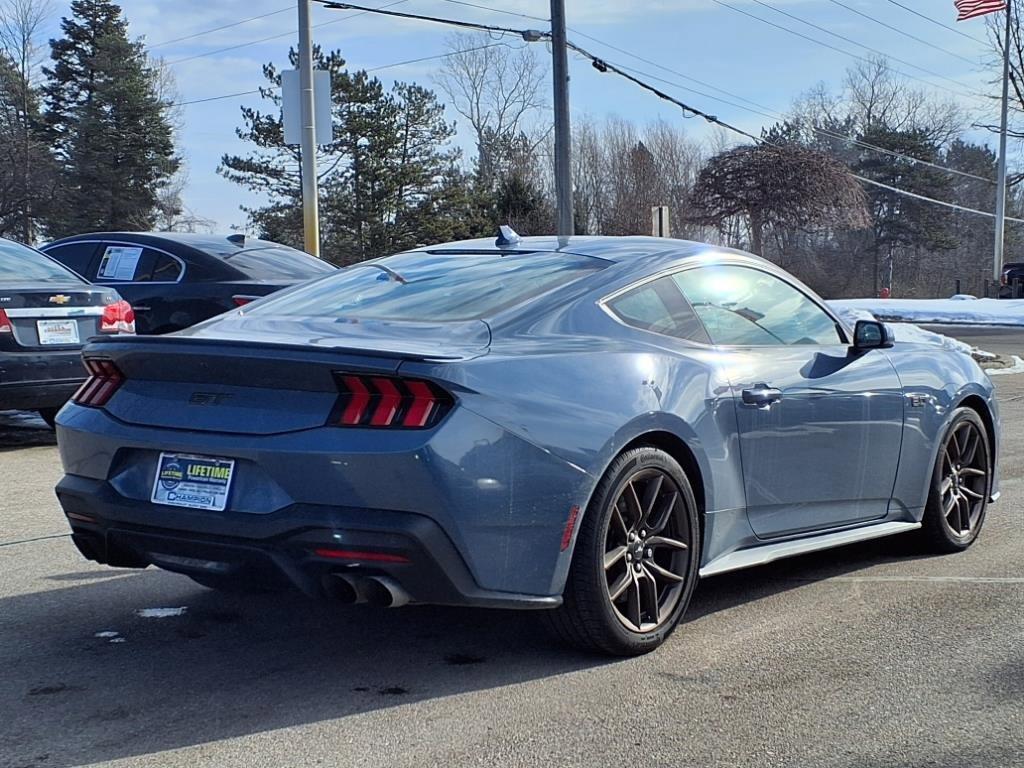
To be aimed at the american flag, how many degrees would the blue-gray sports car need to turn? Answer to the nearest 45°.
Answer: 0° — it already faces it

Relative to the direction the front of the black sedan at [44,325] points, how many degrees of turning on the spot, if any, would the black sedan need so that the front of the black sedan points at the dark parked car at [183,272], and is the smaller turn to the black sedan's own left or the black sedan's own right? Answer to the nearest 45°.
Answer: approximately 90° to the black sedan's own right

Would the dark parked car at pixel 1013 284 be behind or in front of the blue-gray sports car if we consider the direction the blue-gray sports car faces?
in front

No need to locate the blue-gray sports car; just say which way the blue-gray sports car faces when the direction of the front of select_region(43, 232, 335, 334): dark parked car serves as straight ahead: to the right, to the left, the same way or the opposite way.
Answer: to the right

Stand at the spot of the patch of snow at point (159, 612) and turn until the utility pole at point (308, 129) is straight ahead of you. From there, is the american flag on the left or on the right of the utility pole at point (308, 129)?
right

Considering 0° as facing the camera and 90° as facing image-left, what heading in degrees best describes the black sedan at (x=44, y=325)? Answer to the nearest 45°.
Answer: approximately 135°

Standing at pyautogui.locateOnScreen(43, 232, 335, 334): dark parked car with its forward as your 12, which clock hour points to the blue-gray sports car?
The blue-gray sports car is roughly at 7 o'clock from the dark parked car.

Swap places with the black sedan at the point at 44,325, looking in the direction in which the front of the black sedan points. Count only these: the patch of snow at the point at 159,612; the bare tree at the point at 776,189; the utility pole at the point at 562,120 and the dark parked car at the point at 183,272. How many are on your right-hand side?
3

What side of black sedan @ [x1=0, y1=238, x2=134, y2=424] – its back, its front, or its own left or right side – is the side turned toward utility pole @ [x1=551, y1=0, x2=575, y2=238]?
right

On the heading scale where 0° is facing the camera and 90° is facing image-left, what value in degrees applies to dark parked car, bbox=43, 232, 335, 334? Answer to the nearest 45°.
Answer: approximately 135°

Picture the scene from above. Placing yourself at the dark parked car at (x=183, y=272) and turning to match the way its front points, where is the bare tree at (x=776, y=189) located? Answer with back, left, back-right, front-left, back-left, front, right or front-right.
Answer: right

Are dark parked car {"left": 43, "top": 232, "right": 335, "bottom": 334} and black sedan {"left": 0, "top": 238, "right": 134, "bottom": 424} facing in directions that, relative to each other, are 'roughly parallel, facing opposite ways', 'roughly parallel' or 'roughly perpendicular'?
roughly parallel

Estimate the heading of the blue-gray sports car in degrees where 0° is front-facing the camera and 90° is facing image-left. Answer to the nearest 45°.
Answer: approximately 225°

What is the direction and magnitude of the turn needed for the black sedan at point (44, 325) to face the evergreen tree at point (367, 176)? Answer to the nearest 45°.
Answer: approximately 45° to its right

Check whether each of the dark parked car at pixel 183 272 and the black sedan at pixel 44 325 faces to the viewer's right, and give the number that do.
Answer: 0

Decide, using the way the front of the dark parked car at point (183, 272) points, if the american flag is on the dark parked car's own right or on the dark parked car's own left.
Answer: on the dark parked car's own right
